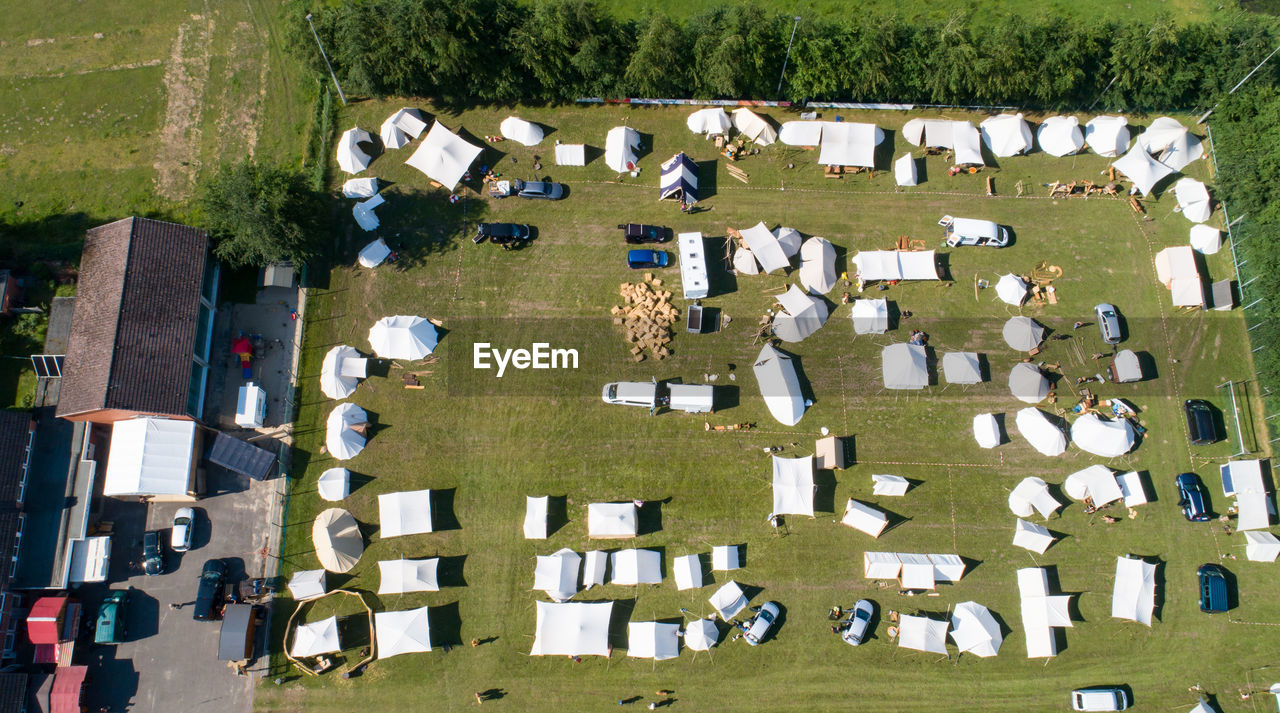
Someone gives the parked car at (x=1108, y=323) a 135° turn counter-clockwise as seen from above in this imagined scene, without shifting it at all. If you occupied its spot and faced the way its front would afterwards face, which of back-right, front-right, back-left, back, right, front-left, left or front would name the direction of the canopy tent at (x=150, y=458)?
front

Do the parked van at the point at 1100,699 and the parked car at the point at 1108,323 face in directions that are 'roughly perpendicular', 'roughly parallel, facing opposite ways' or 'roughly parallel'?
roughly perpendicular

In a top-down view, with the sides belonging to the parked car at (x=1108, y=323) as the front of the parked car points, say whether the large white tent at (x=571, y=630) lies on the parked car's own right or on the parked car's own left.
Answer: on the parked car's own left

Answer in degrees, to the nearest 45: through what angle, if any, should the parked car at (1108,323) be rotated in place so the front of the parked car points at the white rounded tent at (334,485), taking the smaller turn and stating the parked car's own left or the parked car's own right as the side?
approximately 135° to the parked car's own left

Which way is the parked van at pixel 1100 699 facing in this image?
to the viewer's right

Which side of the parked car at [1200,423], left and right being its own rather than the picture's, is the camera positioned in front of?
back

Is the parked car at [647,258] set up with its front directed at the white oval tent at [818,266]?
yes

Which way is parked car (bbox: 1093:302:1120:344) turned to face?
away from the camera

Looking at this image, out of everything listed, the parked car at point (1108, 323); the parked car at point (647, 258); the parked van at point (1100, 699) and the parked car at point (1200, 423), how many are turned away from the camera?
2
